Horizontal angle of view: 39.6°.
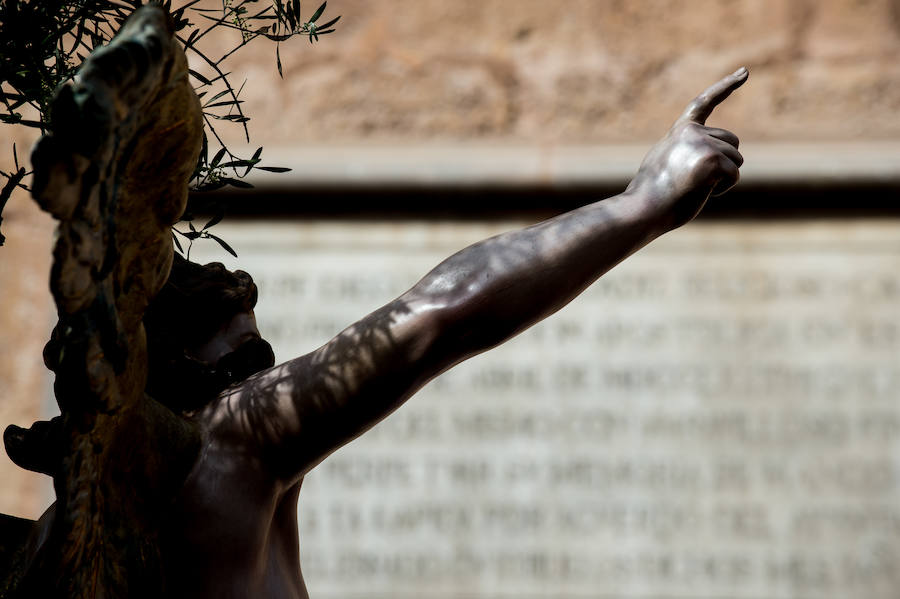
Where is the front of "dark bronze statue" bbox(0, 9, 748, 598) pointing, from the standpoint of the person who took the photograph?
facing away from the viewer and to the right of the viewer

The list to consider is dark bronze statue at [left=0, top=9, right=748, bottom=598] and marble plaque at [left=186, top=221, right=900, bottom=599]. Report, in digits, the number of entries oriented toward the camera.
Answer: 1

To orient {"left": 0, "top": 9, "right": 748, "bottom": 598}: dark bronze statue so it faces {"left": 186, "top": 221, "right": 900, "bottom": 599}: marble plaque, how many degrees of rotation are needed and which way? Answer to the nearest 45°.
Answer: approximately 45° to its left

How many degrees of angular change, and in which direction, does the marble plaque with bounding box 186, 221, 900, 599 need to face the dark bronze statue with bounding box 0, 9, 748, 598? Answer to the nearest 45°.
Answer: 0° — it already faces it
